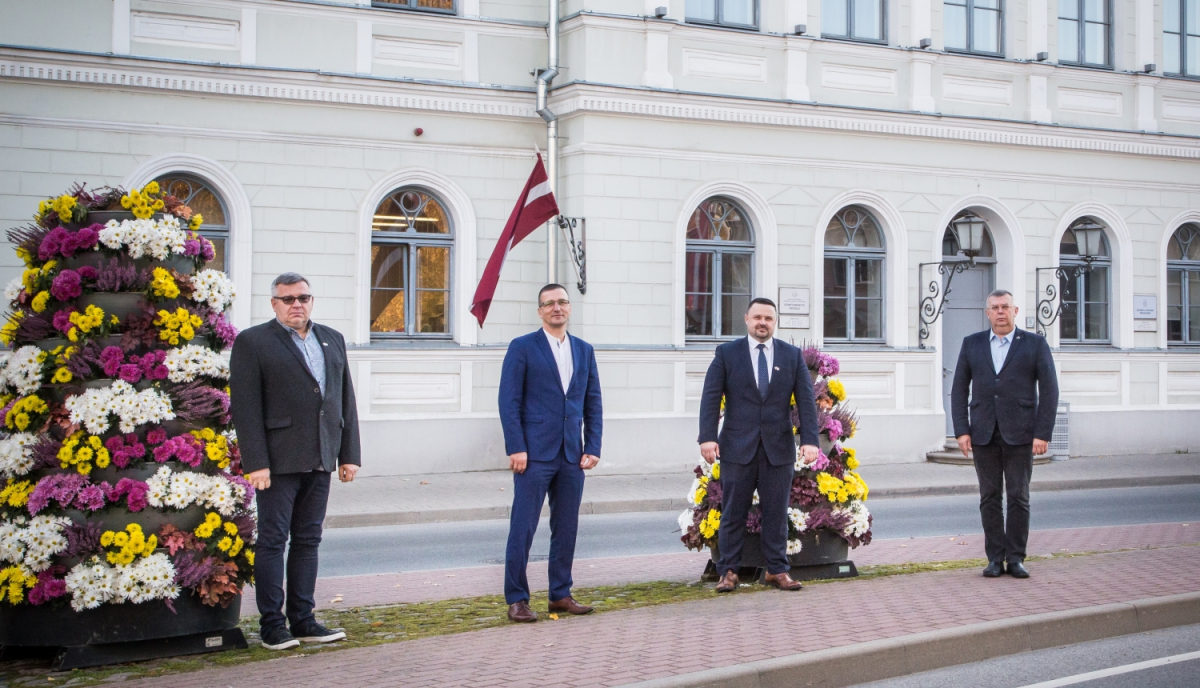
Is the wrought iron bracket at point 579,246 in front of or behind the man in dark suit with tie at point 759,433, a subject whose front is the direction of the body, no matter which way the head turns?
behind

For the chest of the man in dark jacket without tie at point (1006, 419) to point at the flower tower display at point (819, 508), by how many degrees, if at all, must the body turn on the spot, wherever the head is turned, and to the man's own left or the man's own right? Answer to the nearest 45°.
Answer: approximately 45° to the man's own right

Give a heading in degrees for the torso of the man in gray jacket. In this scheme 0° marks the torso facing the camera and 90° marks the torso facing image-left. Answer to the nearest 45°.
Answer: approximately 315°

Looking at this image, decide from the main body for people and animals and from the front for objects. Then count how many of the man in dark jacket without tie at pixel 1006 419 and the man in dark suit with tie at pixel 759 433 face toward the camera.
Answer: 2

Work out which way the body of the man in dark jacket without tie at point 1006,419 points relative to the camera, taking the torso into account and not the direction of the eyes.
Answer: toward the camera

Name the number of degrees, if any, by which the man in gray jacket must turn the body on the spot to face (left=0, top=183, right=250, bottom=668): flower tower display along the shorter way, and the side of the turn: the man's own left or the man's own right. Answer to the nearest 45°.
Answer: approximately 135° to the man's own right
